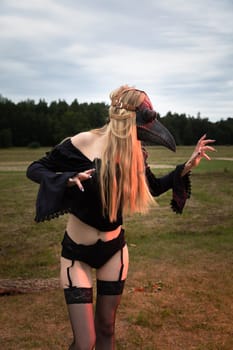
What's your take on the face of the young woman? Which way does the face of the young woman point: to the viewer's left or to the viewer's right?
to the viewer's right

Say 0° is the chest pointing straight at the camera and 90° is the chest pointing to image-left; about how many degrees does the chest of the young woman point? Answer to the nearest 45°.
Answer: approximately 0°
